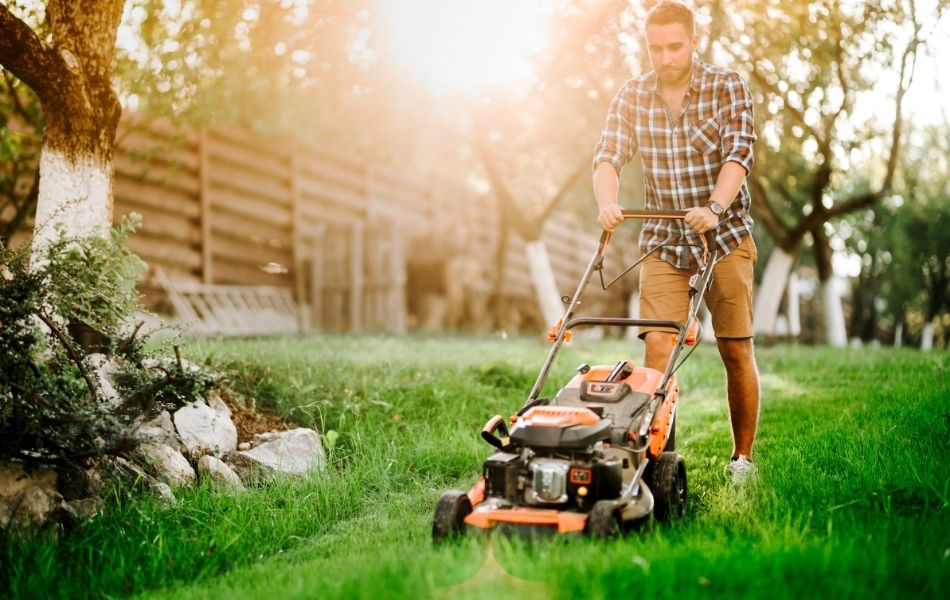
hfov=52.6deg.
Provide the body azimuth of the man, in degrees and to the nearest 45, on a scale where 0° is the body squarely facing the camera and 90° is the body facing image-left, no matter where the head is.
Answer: approximately 45°

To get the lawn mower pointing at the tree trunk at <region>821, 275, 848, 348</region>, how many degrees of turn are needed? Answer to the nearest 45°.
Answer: approximately 135° to its right

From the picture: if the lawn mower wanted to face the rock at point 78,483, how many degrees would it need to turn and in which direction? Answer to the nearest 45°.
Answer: approximately 45° to its right

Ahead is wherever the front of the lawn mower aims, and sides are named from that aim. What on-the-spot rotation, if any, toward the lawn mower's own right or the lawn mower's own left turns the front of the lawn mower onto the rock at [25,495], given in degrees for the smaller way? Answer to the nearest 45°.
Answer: approximately 45° to the lawn mower's own right

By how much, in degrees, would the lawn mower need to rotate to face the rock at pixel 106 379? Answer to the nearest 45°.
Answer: approximately 90° to its right

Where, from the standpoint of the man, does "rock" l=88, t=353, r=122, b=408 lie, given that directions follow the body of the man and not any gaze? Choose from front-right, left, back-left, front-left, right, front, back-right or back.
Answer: front-right

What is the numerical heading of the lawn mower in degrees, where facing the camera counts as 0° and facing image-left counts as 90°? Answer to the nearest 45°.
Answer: approximately 45°

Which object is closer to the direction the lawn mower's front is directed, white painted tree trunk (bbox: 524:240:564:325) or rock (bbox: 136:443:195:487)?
the rock

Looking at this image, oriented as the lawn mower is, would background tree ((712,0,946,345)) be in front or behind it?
behind

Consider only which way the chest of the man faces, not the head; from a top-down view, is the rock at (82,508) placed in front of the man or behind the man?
in front

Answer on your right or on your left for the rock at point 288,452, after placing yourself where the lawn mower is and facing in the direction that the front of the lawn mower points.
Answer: on your right
